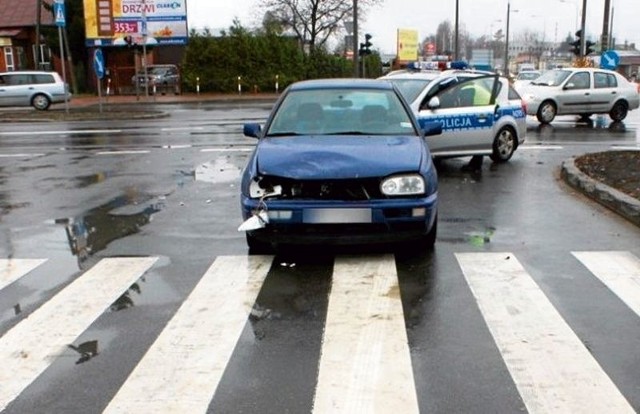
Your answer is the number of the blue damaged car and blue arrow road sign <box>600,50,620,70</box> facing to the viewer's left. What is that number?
0

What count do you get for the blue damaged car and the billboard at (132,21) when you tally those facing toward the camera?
2

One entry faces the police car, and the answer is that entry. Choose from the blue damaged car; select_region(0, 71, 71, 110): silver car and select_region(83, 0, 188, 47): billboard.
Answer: the billboard

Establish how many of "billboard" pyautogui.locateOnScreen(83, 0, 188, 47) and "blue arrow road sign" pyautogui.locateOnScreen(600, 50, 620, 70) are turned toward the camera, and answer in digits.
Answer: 2

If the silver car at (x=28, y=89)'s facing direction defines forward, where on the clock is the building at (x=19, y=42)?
The building is roughly at 3 o'clock from the silver car.

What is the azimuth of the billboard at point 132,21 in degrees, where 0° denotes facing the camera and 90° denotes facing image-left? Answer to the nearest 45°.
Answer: approximately 0°

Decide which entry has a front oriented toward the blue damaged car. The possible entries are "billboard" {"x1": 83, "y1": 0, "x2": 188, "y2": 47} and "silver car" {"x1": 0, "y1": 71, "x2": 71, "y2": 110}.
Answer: the billboard

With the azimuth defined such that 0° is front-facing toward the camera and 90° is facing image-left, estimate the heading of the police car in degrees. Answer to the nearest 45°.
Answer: approximately 45°
